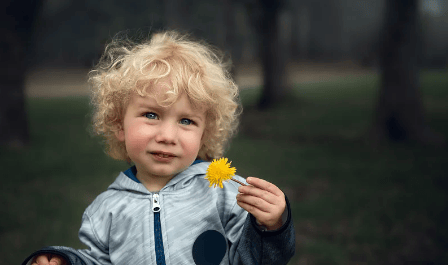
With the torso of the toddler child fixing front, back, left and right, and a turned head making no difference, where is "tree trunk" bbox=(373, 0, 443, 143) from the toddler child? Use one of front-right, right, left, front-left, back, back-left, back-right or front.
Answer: back-left

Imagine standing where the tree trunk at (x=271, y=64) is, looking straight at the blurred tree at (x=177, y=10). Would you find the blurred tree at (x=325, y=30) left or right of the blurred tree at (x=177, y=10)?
right

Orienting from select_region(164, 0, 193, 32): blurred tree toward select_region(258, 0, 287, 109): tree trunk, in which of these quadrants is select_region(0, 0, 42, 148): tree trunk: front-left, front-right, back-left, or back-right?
front-right

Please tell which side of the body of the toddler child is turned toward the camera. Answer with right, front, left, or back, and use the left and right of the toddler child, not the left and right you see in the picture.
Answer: front

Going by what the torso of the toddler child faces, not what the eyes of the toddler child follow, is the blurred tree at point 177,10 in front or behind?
behind

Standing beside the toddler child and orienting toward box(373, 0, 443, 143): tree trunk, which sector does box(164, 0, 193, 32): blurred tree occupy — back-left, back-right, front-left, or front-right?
front-left

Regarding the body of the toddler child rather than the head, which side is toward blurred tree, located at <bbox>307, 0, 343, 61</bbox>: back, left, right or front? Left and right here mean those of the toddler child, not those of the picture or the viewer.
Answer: back

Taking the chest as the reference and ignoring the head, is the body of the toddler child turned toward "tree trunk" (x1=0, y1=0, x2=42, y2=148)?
no

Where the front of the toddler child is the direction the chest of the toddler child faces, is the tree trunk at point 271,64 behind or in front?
behind

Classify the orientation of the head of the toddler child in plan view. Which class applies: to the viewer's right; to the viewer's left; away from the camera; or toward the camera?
toward the camera
